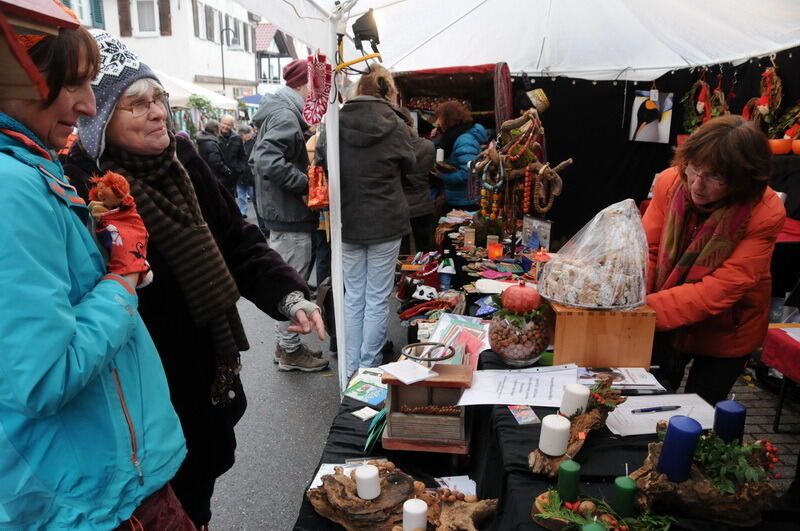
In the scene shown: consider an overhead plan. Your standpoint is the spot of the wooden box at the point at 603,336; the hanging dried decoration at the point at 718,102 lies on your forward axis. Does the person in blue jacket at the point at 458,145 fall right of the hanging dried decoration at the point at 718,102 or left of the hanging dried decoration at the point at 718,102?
left

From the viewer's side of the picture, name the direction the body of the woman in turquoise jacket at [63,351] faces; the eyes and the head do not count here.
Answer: to the viewer's right

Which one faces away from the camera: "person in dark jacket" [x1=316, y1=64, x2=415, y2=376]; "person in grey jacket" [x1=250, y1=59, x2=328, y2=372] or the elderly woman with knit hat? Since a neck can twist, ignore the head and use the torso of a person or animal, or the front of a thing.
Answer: the person in dark jacket

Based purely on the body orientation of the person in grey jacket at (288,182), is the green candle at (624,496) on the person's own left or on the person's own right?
on the person's own right

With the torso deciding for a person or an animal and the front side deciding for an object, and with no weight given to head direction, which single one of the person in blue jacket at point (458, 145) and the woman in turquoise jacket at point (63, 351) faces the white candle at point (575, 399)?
the woman in turquoise jacket

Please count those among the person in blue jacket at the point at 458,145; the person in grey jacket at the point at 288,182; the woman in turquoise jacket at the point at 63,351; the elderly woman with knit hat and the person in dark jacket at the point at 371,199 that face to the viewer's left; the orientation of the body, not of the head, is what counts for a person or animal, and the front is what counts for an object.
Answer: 1

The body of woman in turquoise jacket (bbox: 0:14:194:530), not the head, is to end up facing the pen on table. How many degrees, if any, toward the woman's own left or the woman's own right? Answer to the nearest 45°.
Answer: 0° — they already face it

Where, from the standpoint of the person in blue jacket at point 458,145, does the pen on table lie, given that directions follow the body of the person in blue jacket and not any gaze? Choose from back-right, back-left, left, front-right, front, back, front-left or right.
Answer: left

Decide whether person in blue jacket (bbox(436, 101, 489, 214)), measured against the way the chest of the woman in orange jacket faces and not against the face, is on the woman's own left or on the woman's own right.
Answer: on the woman's own right
